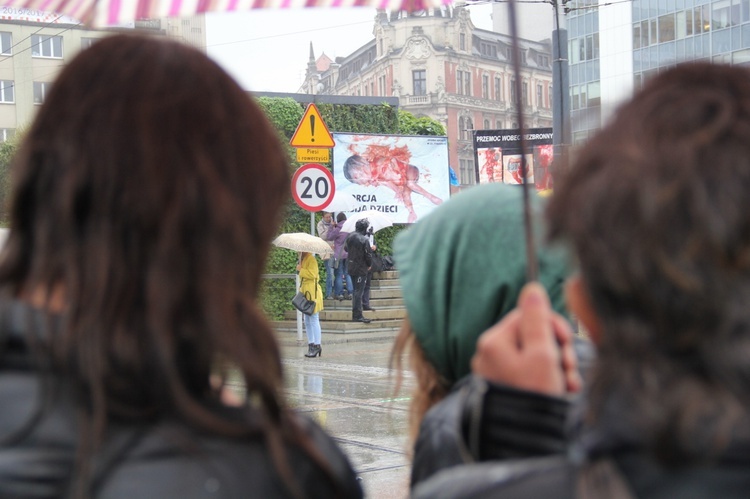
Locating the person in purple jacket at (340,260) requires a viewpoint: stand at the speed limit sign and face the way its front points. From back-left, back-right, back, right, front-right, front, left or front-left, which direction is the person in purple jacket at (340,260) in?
back

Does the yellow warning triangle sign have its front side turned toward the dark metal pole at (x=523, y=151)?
yes

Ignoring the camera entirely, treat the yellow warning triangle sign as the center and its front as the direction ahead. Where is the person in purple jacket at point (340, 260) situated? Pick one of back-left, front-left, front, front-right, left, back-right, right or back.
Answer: back

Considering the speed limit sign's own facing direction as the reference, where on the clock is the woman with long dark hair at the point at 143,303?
The woman with long dark hair is roughly at 12 o'clock from the speed limit sign.

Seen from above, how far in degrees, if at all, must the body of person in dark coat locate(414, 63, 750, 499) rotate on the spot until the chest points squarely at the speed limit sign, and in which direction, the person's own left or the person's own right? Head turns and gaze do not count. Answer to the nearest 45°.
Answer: approximately 45° to the person's own right

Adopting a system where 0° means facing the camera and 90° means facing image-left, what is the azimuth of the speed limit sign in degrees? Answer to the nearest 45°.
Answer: approximately 0°

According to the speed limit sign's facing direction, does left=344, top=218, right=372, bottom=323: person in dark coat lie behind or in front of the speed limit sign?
behind

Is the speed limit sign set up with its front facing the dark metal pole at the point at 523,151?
yes

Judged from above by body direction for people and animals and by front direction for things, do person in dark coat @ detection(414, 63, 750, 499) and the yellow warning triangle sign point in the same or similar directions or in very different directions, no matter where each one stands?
very different directions

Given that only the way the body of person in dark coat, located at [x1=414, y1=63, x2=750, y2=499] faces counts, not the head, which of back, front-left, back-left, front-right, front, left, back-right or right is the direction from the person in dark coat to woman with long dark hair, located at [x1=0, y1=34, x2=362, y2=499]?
front-left

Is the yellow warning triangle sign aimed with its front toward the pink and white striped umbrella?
yes

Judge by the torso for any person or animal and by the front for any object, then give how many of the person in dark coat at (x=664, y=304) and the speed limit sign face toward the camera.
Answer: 1

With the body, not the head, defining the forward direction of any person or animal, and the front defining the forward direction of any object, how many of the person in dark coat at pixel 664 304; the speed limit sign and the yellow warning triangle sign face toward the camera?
2

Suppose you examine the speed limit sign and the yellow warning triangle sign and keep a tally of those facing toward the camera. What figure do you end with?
2

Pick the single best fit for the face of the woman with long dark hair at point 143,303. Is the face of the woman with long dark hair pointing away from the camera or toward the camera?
away from the camera
